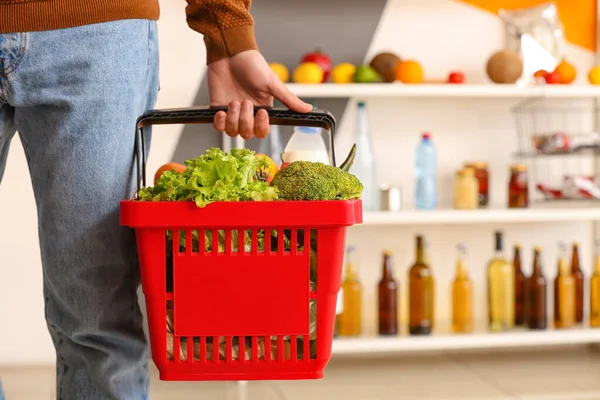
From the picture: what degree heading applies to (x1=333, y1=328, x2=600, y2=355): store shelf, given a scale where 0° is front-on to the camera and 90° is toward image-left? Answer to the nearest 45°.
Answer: approximately 0°

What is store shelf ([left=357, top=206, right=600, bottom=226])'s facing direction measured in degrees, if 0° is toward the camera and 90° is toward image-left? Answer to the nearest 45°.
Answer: approximately 0°
